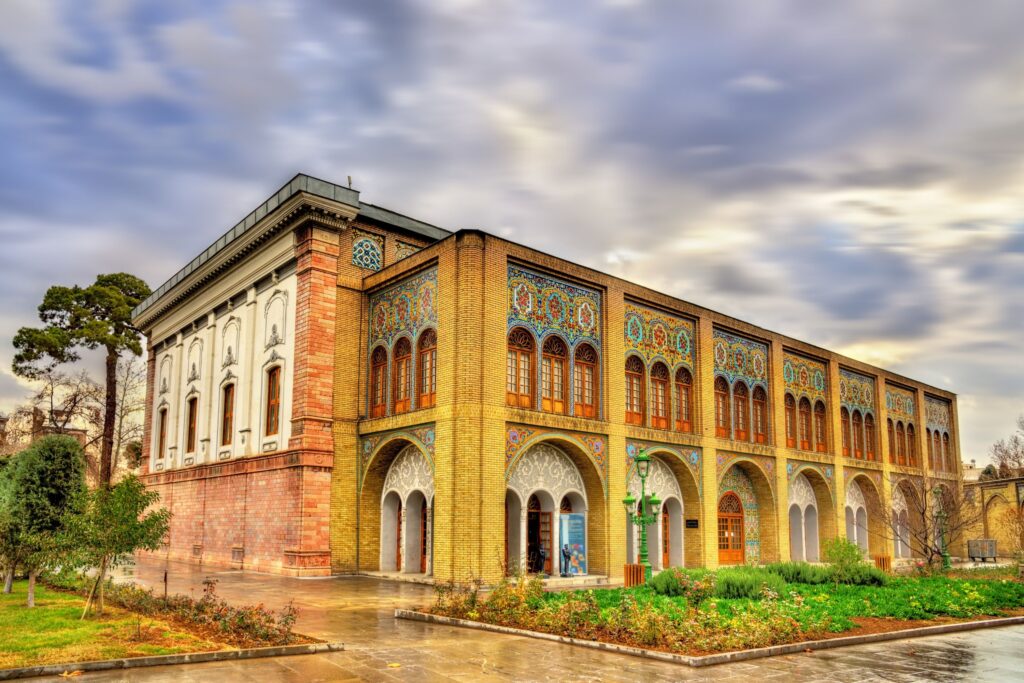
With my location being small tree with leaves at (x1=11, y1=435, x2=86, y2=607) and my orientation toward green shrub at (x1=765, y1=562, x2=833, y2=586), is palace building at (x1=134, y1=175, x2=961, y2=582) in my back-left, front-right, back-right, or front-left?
front-left

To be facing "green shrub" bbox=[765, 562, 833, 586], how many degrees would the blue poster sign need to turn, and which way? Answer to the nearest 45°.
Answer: approximately 45° to its left

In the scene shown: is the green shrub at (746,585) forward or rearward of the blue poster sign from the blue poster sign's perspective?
forward

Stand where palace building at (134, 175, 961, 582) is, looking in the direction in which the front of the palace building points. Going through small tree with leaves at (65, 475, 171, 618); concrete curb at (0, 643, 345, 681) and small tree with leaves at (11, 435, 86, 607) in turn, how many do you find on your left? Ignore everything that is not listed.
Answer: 0

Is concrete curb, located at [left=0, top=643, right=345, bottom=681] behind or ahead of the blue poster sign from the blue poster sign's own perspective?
ahead

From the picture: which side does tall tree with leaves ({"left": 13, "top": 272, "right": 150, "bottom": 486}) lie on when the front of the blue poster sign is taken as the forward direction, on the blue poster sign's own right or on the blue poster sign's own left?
on the blue poster sign's own right

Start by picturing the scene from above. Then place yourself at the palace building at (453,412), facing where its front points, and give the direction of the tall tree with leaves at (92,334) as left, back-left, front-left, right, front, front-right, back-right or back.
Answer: back

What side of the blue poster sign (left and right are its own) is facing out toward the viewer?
front

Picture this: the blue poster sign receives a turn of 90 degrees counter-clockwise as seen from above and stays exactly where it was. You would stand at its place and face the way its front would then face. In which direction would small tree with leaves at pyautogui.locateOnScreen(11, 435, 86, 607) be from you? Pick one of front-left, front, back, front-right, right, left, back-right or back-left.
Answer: back-right

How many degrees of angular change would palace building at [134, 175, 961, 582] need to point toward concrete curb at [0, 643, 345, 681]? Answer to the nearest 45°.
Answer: approximately 45° to its right

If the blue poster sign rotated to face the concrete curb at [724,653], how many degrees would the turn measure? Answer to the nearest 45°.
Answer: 0° — it already faces it

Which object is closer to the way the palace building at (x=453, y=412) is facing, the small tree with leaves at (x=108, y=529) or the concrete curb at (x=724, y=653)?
the concrete curb

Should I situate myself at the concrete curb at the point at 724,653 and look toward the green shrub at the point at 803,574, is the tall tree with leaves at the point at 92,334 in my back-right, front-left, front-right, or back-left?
front-left

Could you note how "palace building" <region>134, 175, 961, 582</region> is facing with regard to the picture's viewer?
facing the viewer and to the right of the viewer
